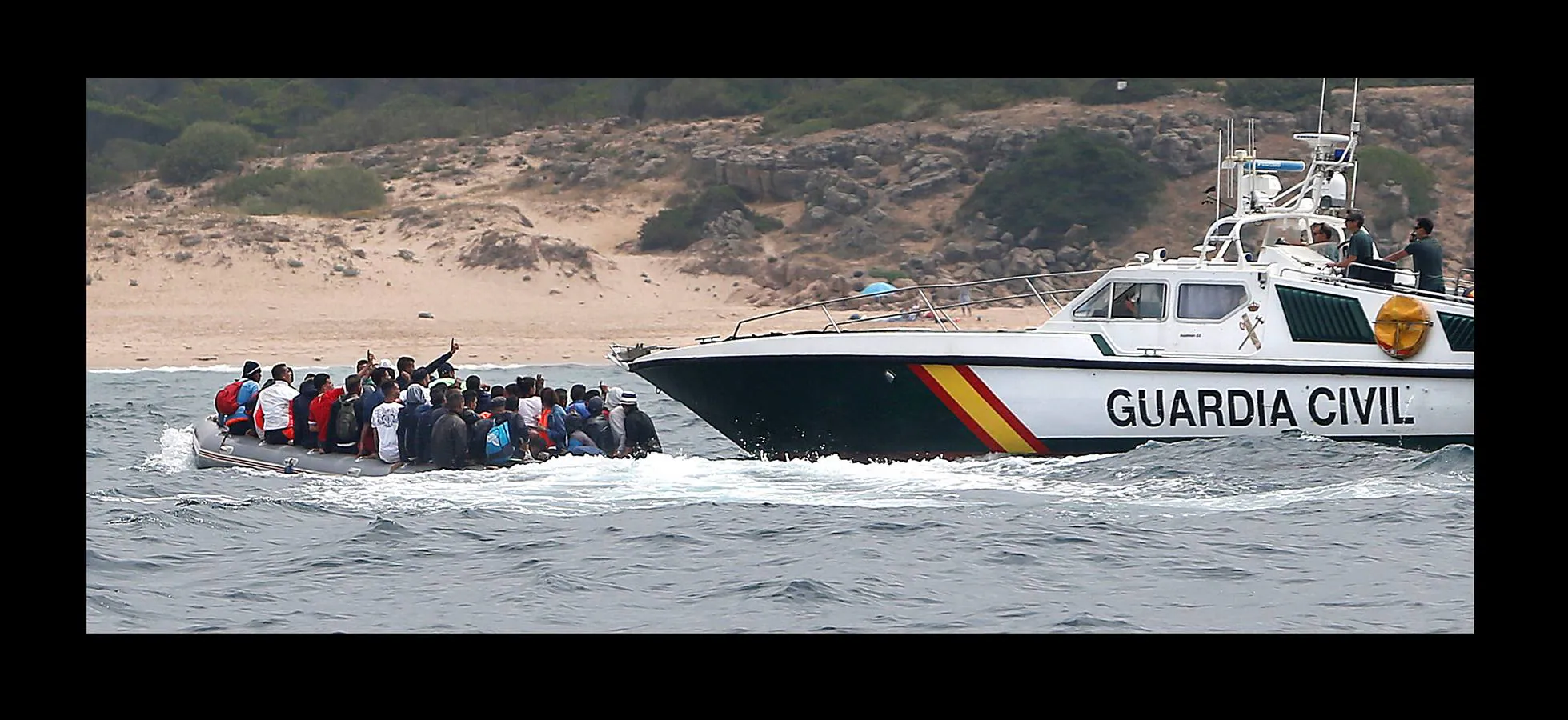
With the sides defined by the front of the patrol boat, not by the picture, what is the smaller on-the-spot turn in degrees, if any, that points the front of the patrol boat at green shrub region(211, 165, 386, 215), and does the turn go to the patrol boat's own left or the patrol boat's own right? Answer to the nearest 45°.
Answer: approximately 45° to the patrol boat's own right

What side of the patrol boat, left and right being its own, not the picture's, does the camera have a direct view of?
left

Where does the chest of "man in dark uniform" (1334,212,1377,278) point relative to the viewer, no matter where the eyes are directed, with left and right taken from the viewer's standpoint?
facing to the left of the viewer

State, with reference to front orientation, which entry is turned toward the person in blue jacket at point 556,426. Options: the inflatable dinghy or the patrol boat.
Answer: the patrol boat

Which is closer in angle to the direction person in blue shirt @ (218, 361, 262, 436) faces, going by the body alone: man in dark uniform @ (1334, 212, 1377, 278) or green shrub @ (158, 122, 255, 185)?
the man in dark uniform

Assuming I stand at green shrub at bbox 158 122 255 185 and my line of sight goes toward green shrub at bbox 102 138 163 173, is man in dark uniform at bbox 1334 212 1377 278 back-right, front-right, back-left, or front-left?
back-left

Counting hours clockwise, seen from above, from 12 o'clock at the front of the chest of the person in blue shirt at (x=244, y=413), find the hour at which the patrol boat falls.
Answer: The patrol boat is roughly at 1 o'clock from the person in blue shirt.

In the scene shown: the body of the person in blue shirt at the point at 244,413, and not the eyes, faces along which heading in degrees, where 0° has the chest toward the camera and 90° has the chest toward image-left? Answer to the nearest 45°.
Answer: approximately 270°

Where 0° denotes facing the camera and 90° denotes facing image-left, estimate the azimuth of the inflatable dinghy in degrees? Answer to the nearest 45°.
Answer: approximately 90°

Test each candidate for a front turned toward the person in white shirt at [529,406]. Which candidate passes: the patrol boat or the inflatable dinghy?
the patrol boat
